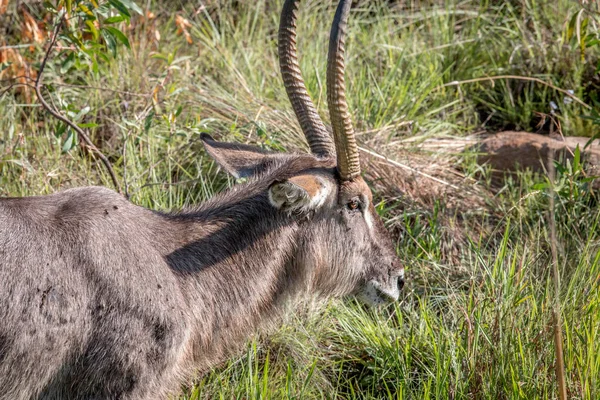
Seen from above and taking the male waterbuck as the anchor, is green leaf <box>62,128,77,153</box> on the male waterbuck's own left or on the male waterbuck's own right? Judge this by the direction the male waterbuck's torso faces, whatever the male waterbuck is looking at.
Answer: on the male waterbuck's own left

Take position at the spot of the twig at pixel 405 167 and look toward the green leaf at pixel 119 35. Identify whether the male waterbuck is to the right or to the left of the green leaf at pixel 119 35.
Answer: left

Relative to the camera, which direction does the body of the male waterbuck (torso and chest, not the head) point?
to the viewer's right
